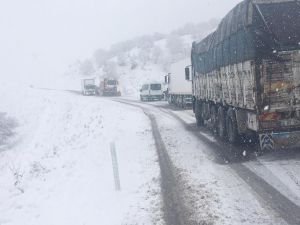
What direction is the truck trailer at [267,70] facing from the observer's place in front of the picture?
facing away from the viewer and to the left of the viewer

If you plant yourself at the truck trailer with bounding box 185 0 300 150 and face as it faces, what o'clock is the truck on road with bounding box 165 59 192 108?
The truck on road is roughly at 1 o'clock from the truck trailer.

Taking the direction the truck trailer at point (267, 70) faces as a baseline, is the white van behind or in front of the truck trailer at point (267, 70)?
in front
